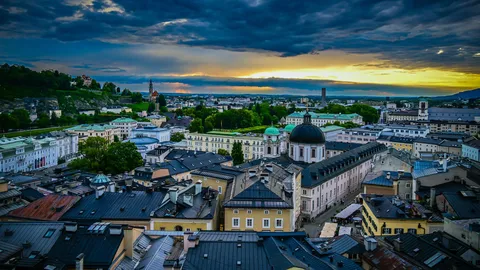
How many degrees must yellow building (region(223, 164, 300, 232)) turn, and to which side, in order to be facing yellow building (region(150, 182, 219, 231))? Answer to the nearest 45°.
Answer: approximately 90° to its right

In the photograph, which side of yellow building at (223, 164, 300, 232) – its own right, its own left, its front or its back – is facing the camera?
front

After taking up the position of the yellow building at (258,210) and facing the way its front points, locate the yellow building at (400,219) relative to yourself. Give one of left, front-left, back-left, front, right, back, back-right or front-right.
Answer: left
